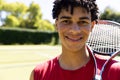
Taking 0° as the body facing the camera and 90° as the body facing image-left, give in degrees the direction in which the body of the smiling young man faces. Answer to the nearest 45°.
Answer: approximately 0°
